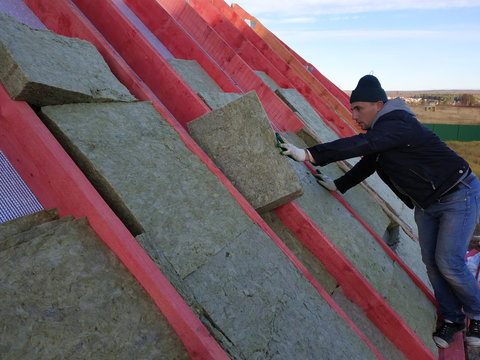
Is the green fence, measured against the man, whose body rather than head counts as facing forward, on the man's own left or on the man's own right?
on the man's own right

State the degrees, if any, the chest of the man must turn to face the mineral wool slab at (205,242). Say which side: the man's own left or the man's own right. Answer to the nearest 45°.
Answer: approximately 45° to the man's own left

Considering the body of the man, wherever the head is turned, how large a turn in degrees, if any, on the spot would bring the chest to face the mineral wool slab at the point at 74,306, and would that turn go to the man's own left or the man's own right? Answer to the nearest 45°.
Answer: approximately 90° to the man's own left

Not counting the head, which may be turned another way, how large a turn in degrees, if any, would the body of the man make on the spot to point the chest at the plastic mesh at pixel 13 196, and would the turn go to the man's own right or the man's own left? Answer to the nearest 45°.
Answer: approximately 45° to the man's own left

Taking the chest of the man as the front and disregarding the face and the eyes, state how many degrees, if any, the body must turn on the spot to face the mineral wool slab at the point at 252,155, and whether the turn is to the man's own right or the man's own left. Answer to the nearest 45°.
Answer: approximately 45° to the man's own left

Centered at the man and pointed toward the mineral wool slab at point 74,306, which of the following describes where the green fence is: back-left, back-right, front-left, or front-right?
back-right

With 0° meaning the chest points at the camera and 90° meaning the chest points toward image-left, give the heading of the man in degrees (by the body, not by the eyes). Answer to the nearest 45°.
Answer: approximately 90°

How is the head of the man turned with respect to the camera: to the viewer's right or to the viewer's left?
to the viewer's left
